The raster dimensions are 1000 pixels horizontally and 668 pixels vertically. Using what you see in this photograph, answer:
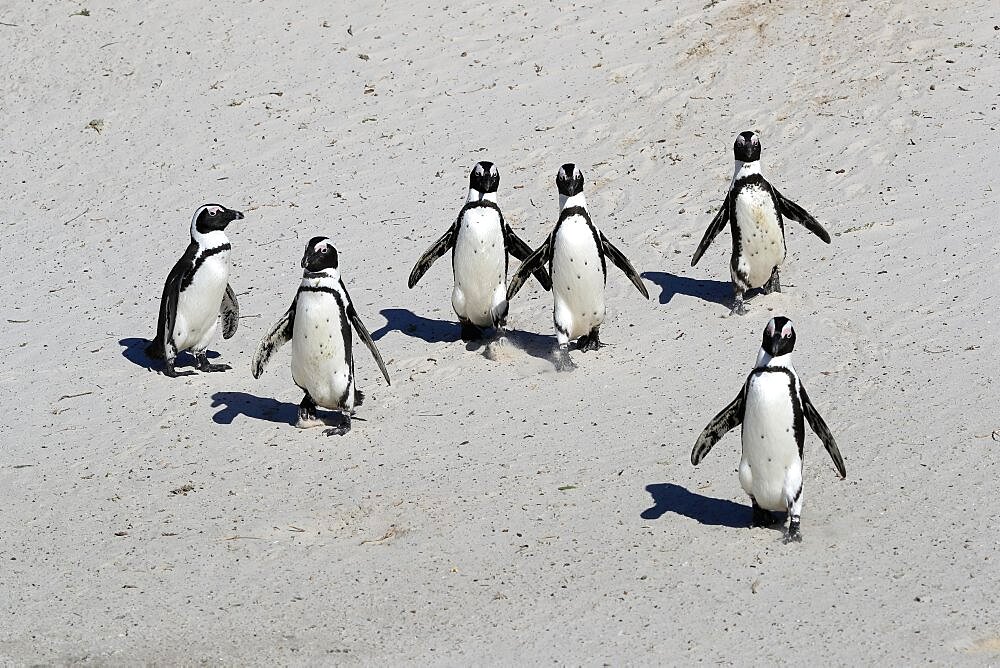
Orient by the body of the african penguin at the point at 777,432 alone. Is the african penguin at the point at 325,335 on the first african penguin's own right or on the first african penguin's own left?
on the first african penguin's own right

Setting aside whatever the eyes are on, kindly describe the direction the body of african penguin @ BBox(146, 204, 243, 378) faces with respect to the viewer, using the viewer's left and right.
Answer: facing the viewer and to the right of the viewer

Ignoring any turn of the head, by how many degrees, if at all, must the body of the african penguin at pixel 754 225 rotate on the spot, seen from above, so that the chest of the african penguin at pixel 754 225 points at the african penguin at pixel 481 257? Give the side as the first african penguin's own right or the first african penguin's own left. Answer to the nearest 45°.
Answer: approximately 90° to the first african penguin's own right

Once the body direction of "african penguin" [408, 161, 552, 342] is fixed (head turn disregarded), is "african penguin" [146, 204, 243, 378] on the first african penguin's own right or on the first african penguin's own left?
on the first african penguin's own right

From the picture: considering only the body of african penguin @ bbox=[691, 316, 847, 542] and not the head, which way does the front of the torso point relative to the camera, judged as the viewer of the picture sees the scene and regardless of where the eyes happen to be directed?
toward the camera

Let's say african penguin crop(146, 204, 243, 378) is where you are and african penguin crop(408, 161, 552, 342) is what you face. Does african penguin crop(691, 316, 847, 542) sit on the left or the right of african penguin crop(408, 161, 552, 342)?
right

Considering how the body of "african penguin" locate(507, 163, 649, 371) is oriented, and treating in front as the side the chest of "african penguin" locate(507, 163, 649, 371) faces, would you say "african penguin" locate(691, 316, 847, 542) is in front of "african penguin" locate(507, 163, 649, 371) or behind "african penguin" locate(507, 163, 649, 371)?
in front

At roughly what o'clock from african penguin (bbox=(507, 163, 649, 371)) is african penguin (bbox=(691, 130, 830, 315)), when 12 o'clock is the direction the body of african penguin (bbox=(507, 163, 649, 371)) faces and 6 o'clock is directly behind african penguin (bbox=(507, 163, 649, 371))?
african penguin (bbox=(691, 130, 830, 315)) is roughly at 8 o'clock from african penguin (bbox=(507, 163, 649, 371)).

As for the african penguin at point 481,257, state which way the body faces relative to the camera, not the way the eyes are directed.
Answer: toward the camera

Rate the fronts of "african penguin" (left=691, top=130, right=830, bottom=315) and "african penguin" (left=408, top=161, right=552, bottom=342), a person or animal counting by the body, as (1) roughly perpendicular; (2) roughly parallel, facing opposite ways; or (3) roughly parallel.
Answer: roughly parallel

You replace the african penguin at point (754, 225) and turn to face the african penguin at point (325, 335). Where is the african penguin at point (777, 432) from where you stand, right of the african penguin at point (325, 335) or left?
left

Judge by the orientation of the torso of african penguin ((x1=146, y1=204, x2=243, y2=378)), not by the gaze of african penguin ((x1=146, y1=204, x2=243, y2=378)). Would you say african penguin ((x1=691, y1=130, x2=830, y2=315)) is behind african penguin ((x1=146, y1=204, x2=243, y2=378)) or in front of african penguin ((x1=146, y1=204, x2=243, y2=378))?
in front

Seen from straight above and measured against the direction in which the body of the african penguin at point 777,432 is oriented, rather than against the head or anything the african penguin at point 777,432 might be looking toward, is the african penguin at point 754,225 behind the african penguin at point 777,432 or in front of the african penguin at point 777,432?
behind

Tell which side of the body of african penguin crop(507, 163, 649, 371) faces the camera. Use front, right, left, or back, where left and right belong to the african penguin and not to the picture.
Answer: front

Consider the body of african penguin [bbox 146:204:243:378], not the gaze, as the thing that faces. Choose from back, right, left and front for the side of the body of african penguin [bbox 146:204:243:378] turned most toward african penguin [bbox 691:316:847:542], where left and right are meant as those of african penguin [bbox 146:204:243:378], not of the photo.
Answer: front
